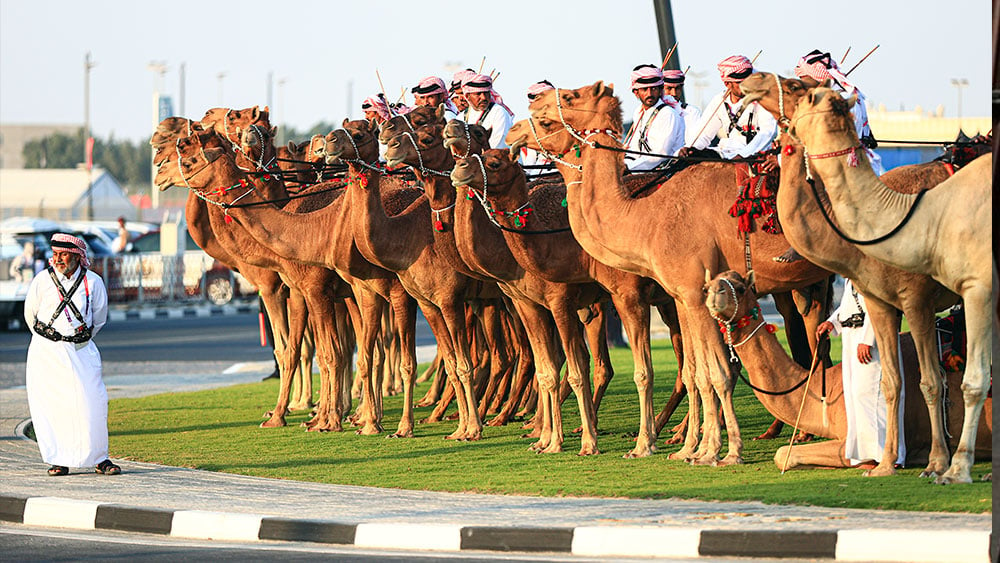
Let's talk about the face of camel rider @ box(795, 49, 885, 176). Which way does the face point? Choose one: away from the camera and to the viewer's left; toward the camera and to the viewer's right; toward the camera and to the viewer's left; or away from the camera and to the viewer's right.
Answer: toward the camera and to the viewer's left

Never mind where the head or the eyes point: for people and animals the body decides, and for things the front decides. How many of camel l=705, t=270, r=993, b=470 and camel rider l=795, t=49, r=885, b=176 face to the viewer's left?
2

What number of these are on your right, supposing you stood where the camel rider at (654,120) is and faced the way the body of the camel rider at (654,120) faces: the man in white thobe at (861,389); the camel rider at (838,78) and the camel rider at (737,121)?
0

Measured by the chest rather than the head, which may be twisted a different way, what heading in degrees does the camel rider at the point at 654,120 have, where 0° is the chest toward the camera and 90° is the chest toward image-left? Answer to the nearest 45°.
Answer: approximately 45°

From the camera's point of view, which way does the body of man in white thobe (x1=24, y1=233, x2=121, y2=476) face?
toward the camera

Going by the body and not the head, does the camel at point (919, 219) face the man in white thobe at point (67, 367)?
yes

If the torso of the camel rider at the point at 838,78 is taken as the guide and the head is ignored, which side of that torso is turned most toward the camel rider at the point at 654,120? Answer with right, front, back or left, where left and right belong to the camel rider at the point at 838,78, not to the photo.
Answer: front

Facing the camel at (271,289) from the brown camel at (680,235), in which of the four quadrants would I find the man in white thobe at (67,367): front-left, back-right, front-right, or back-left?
front-left

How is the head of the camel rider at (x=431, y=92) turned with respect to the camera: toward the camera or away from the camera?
toward the camera

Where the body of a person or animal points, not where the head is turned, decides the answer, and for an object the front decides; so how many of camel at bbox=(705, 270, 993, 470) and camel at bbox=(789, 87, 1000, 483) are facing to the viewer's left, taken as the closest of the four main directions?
2

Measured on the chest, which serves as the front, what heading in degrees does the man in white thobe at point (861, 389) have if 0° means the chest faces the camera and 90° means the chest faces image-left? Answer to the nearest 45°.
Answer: approximately 45°

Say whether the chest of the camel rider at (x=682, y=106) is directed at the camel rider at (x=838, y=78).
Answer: no

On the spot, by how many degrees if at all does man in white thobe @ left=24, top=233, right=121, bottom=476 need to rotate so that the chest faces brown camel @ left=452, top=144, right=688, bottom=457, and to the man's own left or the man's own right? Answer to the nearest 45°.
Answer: approximately 90° to the man's own left
